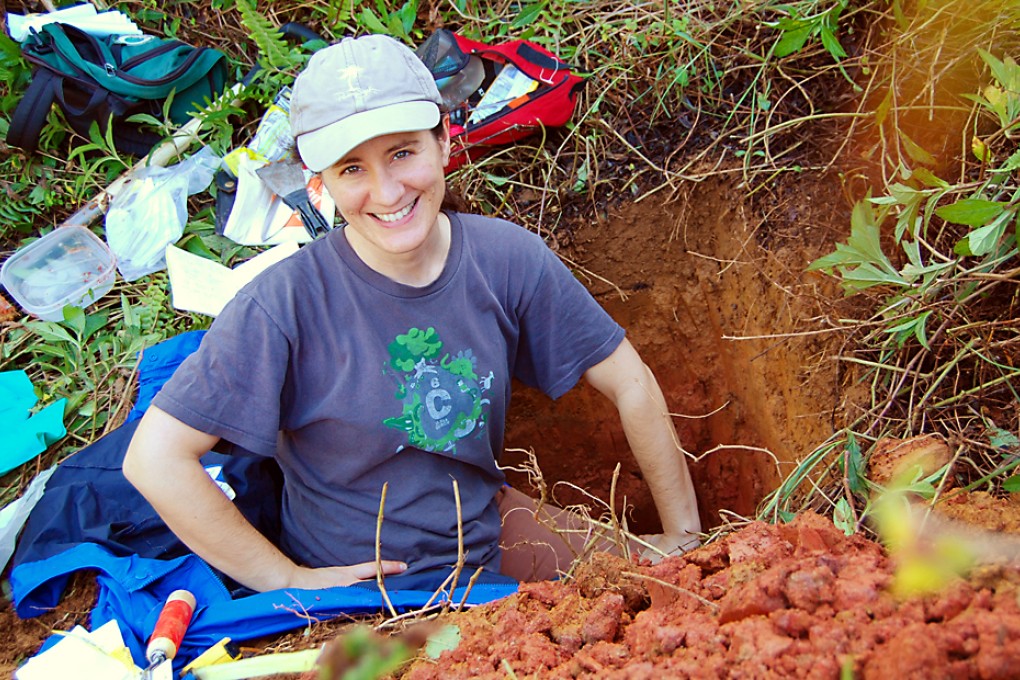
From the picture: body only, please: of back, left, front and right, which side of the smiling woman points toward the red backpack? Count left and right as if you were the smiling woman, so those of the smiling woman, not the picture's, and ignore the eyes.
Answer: back

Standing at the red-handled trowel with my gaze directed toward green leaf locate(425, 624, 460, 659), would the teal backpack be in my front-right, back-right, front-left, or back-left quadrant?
back-left

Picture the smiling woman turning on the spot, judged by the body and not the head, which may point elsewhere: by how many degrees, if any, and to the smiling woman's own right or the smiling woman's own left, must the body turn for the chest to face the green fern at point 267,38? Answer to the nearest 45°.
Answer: approximately 180°

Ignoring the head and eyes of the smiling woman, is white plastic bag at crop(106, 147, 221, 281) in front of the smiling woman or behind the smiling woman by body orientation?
behind

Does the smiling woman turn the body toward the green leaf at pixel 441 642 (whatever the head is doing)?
yes

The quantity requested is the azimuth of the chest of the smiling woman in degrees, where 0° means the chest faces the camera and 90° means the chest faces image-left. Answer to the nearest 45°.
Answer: approximately 0°
